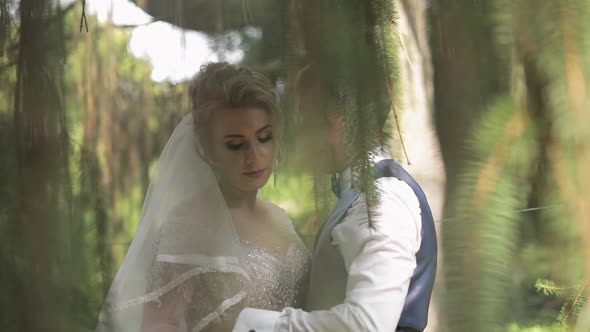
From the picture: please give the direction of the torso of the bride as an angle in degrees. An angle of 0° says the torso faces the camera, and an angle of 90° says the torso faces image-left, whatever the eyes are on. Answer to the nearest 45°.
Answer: approximately 315°

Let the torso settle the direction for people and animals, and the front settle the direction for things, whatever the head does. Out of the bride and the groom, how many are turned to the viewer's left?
1

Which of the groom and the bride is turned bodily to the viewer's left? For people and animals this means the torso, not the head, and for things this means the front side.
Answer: the groom

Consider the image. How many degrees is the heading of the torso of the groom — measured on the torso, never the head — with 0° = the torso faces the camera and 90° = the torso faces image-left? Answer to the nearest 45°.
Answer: approximately 90°
